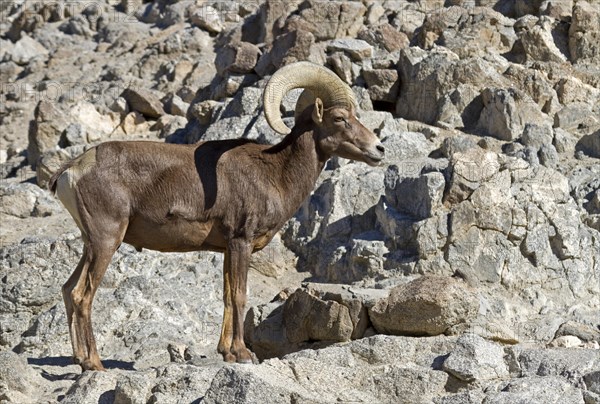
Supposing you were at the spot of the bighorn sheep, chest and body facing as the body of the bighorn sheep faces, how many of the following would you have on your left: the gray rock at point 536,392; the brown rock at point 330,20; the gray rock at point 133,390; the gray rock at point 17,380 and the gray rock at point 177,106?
2

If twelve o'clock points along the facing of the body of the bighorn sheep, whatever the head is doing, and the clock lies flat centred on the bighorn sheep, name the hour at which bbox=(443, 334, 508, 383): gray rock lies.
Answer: The gray rock is roughly at 1 o'clock from the bighorn sheep.

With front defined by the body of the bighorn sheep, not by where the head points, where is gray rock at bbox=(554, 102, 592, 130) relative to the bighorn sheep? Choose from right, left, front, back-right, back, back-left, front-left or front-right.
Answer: front-left

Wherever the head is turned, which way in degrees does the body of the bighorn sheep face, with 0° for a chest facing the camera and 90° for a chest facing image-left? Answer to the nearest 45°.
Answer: approximately 270°

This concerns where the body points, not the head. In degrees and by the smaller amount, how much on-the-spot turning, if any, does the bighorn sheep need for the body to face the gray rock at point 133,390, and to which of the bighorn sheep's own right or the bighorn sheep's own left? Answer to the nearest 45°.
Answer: approximately 90° to the bighorn sheep's own right

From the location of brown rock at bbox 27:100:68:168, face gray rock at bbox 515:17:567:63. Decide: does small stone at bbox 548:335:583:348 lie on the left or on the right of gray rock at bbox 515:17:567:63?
right

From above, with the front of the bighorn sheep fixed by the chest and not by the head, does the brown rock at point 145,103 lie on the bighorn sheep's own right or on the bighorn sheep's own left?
on the bighorn sheep's own left

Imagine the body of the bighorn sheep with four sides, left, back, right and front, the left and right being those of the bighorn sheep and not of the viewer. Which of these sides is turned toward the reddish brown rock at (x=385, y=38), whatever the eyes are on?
left

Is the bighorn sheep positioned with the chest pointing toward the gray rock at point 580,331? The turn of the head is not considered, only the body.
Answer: yes

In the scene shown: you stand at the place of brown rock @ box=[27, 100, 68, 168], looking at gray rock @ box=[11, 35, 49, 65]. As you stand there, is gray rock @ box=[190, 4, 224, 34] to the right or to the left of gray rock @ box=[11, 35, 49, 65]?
right

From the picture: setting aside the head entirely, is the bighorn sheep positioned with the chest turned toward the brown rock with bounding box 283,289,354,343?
yes
